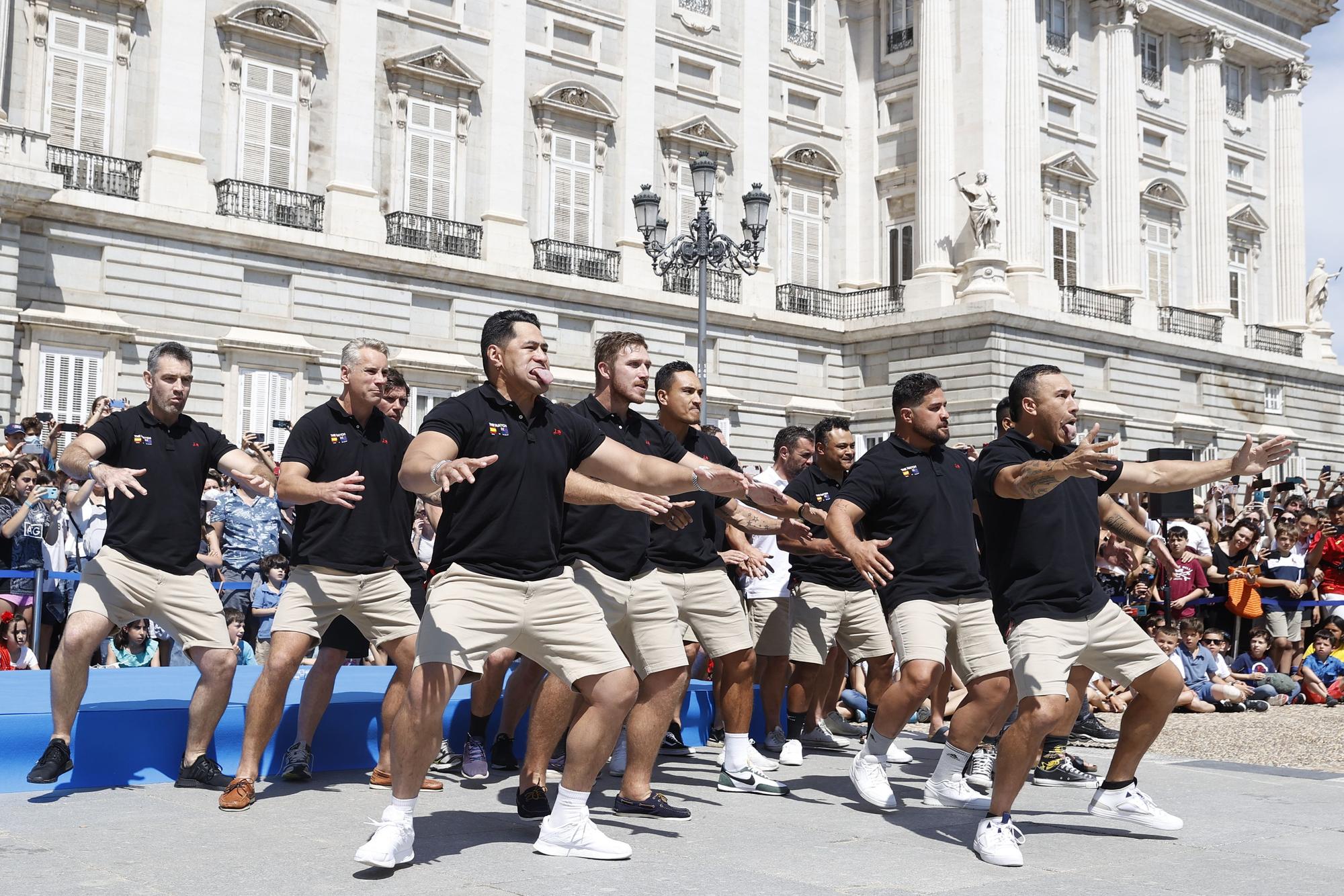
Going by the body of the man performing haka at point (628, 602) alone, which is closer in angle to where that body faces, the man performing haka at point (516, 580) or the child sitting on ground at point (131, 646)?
the man performing haka

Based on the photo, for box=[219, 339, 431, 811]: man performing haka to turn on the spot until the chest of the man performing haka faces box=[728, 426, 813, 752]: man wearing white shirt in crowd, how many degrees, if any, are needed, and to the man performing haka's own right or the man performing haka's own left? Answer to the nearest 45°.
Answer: approximately 90° to the man performing haka's own left

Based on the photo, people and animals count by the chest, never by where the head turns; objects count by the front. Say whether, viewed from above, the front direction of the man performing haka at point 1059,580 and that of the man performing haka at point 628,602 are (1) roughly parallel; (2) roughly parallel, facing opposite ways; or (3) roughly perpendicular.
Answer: roughly parallel

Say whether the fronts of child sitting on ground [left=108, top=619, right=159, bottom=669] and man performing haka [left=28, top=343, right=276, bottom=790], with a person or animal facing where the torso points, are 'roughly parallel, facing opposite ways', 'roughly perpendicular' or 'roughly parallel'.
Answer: roughly parallel

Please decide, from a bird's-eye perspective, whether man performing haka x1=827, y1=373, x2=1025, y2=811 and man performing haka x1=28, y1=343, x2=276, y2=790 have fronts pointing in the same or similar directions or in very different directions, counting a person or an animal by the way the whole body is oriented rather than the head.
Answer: same or similar directions

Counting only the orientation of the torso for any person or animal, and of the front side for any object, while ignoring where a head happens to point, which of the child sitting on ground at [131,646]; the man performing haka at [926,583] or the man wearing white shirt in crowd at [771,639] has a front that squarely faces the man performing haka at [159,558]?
the child sitting on ground

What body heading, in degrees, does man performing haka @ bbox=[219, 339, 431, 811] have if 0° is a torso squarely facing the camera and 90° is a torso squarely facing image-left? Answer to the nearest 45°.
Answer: approximately 315°

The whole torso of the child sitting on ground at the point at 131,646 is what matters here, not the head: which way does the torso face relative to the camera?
toward the camera

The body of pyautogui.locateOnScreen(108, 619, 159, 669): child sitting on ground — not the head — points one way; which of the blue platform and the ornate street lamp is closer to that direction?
the blue platform

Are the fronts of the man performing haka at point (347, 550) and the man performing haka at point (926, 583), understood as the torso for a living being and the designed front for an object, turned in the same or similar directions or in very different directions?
same or similar directions

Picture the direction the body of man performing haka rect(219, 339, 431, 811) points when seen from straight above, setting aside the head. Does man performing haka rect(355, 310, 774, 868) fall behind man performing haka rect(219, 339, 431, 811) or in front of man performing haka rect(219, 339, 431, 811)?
in front

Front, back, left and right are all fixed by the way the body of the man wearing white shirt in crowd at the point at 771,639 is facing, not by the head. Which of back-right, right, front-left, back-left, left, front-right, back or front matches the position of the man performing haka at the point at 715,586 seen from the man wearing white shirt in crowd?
front-right

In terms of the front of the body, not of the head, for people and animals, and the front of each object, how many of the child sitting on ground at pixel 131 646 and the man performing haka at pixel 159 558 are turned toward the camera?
2

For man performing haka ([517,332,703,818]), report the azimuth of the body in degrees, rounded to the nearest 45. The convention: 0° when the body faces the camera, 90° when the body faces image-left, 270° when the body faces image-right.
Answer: approximately 315°

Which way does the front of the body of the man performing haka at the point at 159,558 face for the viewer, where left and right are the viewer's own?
facing the viewer

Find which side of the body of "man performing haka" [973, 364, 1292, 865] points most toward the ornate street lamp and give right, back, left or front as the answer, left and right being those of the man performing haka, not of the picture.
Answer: back
